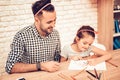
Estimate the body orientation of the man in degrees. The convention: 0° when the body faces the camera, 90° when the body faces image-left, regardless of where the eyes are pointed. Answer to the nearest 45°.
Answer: approximately 315°

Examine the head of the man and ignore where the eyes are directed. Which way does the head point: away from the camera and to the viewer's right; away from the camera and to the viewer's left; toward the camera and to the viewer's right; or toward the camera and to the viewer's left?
toward the camera and to the viewer's right

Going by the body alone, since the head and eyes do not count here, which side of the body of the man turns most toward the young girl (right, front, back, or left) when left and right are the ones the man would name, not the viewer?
left
